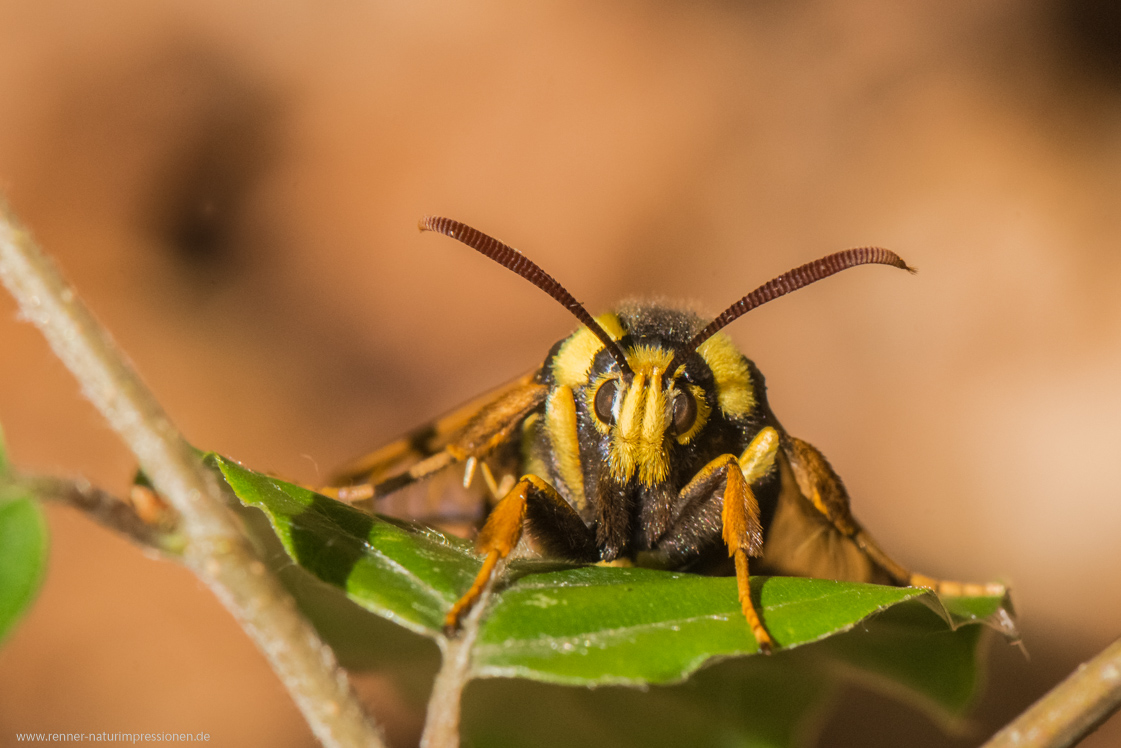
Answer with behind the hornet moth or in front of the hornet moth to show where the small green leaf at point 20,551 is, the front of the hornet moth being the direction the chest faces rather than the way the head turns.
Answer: in front

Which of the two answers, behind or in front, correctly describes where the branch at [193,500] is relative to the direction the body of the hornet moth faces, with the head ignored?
in front

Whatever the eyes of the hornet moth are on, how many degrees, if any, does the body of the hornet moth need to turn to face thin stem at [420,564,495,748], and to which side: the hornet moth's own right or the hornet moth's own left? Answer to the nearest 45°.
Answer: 0° — it already faces it

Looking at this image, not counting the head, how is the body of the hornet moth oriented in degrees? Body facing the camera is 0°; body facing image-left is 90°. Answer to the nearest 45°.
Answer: approximately 0°
